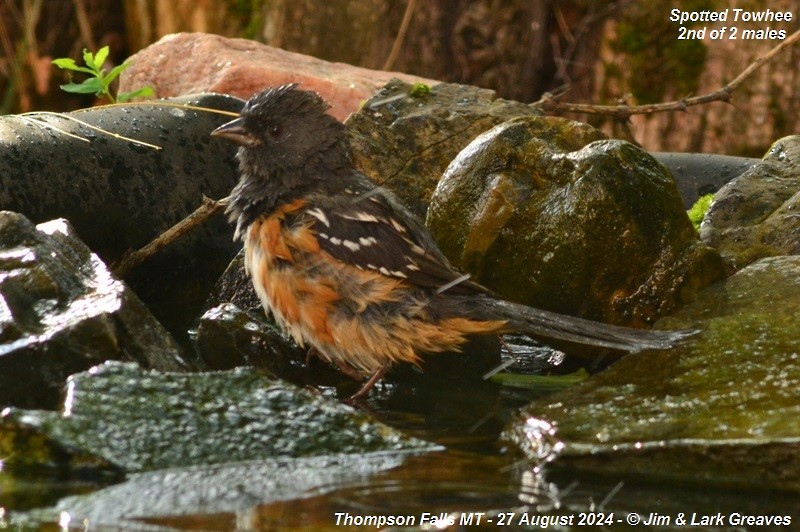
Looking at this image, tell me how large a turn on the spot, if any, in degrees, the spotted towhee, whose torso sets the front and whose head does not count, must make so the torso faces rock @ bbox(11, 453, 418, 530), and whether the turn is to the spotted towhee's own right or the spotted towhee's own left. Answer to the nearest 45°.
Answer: approximately 90° to the spotted towhee's own left

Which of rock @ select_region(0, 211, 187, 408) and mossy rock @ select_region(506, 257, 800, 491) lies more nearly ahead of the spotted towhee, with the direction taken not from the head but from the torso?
the rock

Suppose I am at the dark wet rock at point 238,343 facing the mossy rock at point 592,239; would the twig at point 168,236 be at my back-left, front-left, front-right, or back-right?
back-left

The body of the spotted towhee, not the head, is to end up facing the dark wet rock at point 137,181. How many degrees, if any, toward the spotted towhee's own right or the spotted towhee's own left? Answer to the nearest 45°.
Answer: approximately 45° to the spotted towhee's own right

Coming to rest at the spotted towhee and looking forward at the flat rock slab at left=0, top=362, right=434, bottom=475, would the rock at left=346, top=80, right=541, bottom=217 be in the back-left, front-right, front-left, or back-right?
back-right

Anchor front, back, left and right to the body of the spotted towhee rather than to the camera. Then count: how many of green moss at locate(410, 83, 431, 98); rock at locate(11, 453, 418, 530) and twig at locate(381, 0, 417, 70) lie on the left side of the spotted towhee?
1

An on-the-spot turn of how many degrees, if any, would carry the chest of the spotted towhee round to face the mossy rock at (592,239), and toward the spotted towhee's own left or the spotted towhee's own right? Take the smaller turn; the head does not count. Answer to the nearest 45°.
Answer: approximately 180°

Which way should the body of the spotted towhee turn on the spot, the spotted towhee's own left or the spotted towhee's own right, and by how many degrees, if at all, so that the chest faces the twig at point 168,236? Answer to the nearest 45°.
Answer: approximately 45° to the spotted towhee's own right

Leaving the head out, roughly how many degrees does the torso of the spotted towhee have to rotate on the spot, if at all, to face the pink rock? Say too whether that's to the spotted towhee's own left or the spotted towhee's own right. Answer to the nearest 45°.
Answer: approximately 90° to the spotted towhee's own right

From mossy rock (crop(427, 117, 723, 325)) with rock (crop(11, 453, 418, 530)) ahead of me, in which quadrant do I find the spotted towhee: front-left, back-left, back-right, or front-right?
front-right

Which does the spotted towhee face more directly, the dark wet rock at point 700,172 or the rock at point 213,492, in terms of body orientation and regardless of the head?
the rock

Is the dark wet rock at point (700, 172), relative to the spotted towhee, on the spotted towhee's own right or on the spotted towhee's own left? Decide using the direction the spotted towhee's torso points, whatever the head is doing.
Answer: on the spotted towhee's own right

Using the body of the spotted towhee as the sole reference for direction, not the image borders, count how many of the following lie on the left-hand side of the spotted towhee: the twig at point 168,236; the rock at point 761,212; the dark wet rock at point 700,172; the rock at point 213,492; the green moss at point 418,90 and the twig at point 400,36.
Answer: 1

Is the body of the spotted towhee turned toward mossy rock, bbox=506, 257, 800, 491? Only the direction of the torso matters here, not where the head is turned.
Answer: no

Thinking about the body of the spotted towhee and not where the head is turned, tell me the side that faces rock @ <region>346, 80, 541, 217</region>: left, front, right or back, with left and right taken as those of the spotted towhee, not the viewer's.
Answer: right

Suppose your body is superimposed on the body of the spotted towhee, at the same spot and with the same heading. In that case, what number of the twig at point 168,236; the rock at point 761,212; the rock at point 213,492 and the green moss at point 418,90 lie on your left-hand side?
1

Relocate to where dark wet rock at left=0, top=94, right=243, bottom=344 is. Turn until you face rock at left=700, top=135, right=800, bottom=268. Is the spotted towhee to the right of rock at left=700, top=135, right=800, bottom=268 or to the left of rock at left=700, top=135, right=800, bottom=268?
right

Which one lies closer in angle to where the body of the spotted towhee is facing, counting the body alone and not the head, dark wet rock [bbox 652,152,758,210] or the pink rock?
the pink rock

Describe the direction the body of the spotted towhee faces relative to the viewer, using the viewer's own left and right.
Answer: facing to the left of the viewer
